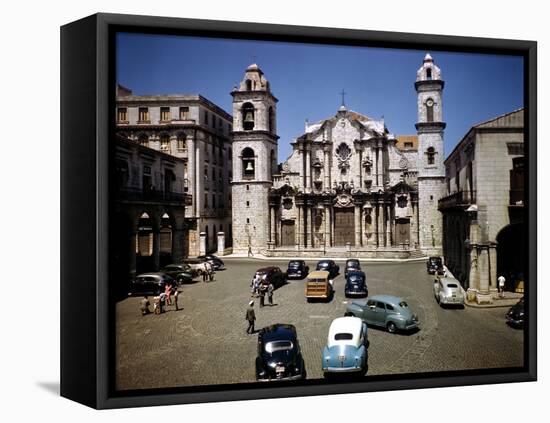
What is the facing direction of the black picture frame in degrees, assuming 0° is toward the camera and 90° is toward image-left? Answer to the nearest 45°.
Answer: approximately 315°
